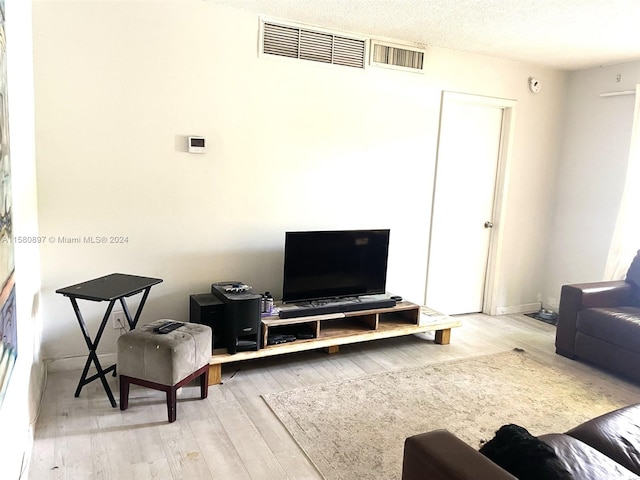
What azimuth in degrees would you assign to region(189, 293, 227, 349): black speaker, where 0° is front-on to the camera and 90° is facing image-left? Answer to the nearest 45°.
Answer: approximately 0°

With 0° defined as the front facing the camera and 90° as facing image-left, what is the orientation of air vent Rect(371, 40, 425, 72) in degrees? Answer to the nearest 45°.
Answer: approximately 315°

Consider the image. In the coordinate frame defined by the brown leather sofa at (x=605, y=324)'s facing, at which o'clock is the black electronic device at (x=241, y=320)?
The black electronic device is roughly at 12 o'clock from the brown leather sofa.

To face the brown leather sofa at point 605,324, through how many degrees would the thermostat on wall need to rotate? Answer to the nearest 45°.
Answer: approximately 90° to its left

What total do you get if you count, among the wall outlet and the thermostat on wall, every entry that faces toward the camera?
2
